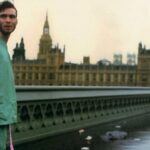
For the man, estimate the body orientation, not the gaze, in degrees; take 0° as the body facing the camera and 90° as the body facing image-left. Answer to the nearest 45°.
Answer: approximately 315°

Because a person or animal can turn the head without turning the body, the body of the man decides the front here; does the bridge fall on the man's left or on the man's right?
on the man's left

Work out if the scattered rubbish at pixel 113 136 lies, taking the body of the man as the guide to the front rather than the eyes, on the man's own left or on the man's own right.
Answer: on the man's own left
